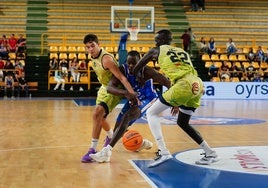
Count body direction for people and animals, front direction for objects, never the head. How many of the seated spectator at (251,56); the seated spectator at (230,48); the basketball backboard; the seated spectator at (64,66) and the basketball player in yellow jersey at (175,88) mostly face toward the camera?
4

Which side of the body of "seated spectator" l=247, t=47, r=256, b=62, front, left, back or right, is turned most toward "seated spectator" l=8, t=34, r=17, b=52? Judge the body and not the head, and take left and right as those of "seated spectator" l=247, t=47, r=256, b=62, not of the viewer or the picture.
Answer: right

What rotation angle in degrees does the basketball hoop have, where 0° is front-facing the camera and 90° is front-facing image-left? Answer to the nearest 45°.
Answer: approximately 0°

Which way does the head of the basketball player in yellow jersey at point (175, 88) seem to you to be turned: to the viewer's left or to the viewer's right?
to the viewer's left
